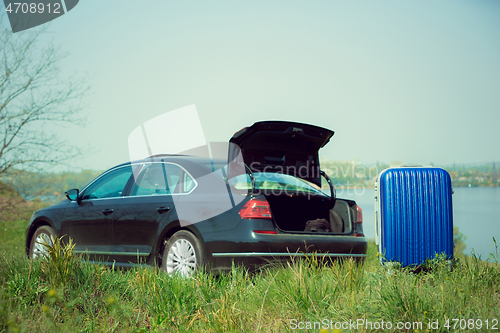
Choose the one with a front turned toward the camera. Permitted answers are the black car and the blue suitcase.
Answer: the blue suitcase

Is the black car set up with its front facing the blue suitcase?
no

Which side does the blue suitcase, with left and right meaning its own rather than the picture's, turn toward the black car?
right

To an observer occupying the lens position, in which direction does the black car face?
facing away from the viewer and to the left of the viewer

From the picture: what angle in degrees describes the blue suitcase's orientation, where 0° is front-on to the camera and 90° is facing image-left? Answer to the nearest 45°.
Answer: approximately 0°

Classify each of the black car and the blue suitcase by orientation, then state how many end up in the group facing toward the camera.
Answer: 1
